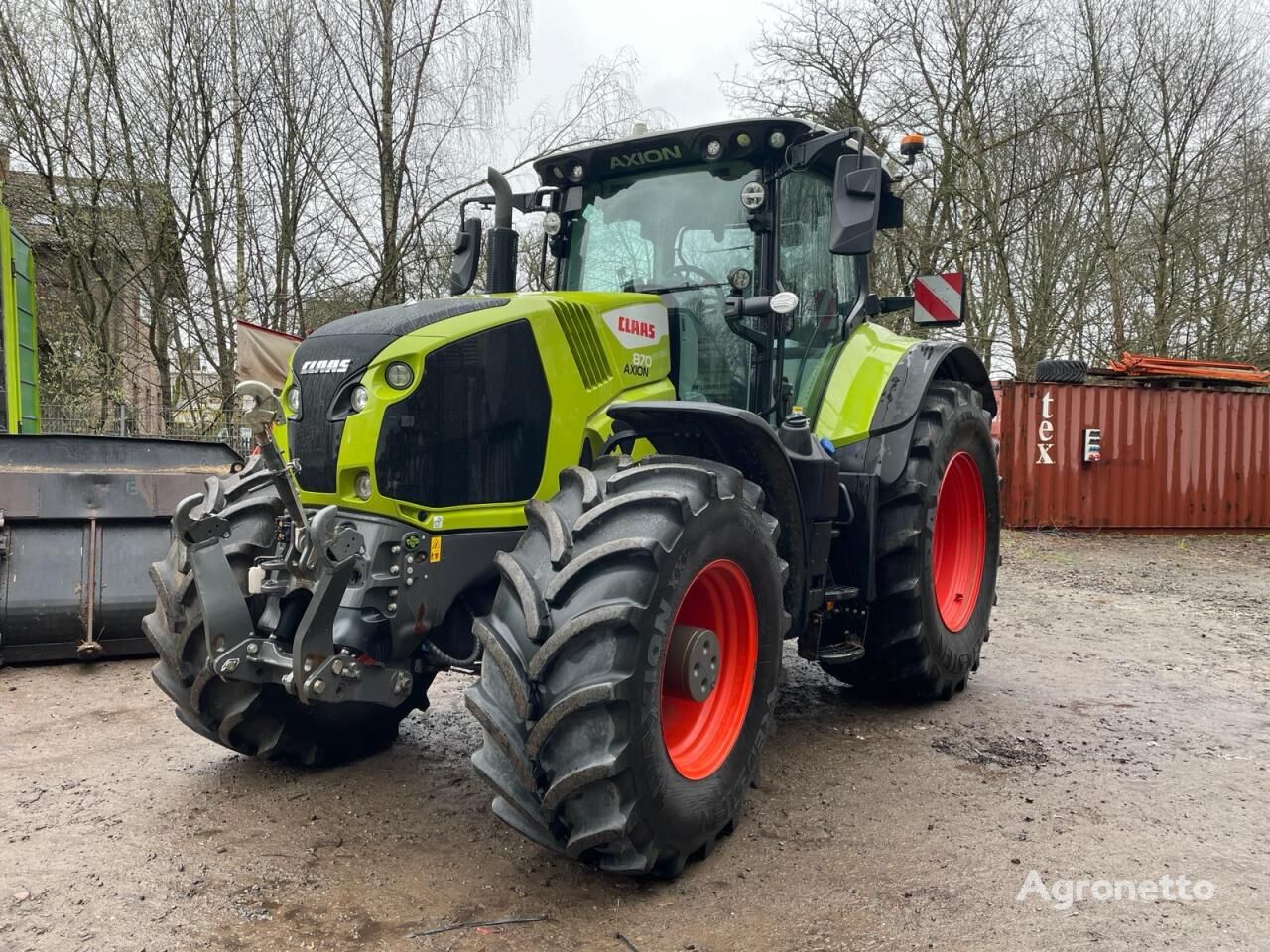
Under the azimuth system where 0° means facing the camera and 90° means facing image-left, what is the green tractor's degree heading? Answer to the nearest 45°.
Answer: approximately 45°

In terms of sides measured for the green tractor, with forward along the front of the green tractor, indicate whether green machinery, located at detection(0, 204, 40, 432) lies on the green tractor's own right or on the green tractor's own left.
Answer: on the green tractor's own right

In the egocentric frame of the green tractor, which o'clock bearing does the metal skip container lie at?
The metal skip container is roughly at 3 o'clock from the green tractor.

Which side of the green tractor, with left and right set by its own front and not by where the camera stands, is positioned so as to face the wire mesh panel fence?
right

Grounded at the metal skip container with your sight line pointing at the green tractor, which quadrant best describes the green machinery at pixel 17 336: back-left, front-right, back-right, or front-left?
back-left

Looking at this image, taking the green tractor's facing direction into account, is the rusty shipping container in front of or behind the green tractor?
behind
